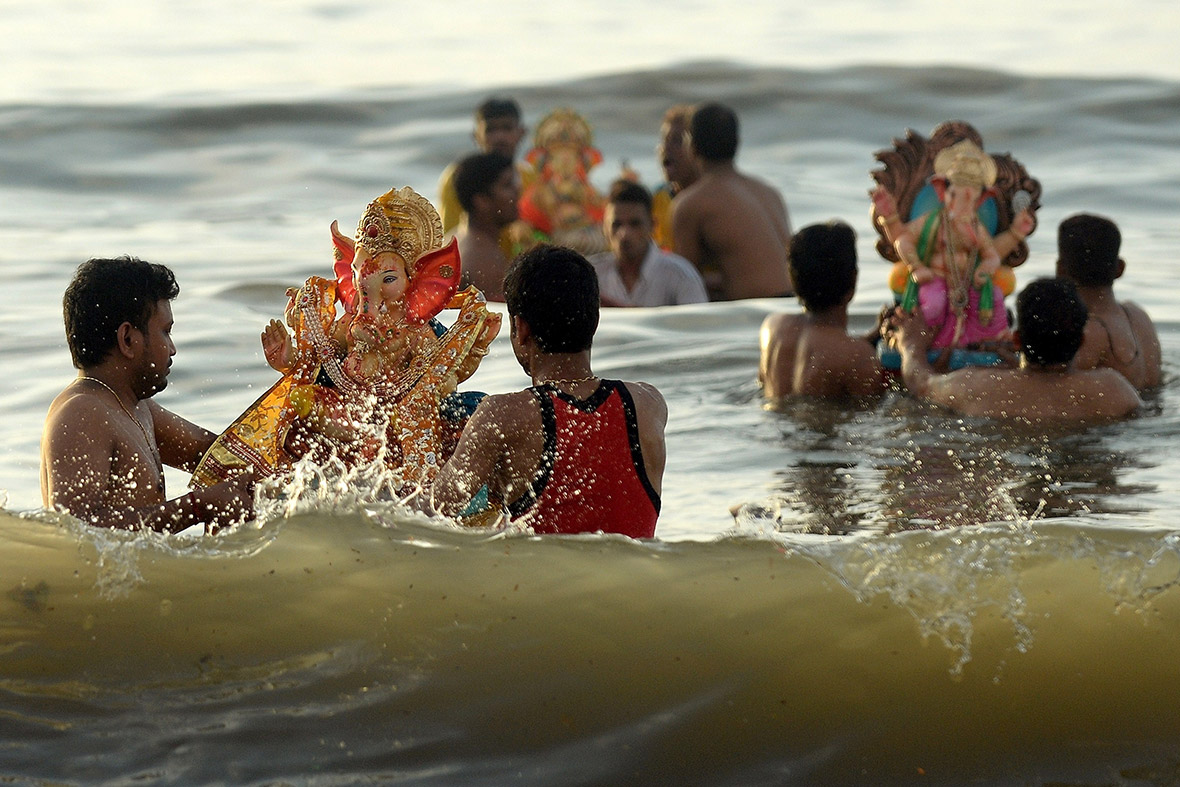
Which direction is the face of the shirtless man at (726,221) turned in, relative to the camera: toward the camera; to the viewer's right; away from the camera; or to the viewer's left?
away from the camera

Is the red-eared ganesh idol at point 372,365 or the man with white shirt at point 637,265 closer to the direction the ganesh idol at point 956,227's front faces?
the red-eared ganesh idol

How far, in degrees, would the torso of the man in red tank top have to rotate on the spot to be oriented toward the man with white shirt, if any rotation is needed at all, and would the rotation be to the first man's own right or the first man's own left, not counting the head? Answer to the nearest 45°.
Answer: approximately 45° to the first man's own right

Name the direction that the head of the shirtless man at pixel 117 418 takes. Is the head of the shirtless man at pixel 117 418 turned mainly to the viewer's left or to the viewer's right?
to the viewer's right

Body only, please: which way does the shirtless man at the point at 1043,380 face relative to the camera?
away from the camera

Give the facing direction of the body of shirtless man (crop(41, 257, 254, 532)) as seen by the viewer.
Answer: to the viewer's right

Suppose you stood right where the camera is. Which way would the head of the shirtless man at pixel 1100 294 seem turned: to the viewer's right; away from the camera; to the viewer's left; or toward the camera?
away from the camera

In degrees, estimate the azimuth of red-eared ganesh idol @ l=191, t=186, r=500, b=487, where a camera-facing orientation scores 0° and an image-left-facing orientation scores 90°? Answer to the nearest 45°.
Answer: approximately 45°

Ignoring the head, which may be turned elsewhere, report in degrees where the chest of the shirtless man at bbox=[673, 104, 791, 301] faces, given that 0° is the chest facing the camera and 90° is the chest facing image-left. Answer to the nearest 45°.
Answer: approximately 135°

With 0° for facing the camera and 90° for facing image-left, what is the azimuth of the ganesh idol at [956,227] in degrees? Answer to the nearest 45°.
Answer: approximately 0°
